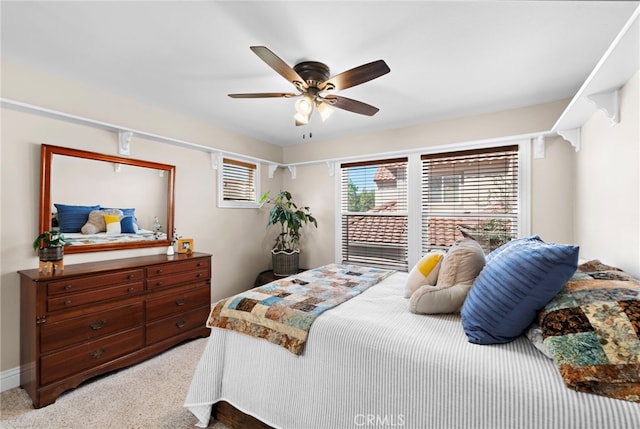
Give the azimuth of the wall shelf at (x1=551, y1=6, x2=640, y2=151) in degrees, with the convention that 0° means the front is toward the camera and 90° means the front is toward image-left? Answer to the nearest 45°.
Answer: approximately 90°

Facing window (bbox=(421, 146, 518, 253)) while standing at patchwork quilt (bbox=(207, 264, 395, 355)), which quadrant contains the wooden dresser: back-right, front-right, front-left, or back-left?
back-left

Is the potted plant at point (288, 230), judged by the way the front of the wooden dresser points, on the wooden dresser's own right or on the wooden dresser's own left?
on the wooden dresser's own left

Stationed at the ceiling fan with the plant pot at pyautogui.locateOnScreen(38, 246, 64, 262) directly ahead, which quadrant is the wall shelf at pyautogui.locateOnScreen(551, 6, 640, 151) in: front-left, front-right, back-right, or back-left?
back-left

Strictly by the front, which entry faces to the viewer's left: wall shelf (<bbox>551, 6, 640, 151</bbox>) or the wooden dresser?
the wall shelf

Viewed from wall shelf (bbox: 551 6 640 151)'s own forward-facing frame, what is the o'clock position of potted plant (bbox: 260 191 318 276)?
The potted plant is roughly at 12 o'clock from the wall shelf.

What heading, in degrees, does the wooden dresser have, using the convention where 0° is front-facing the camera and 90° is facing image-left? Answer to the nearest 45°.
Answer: approximately 315°
